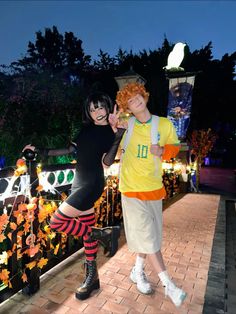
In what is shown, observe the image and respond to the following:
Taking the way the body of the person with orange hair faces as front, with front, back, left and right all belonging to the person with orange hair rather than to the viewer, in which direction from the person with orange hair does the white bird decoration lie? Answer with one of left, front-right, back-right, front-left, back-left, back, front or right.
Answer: back

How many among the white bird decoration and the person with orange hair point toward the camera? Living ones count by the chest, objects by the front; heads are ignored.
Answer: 1

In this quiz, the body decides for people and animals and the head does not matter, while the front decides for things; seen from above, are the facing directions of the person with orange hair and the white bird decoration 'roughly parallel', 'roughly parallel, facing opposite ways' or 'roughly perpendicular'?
roughly perpendicular
